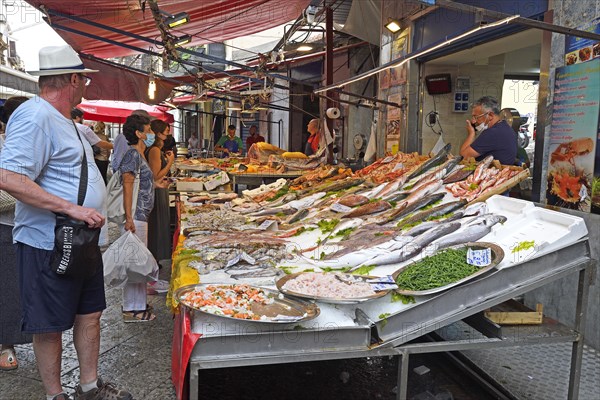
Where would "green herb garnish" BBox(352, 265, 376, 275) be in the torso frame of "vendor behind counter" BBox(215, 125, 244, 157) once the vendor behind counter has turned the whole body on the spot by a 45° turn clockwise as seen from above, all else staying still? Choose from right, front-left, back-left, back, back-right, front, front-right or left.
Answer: front-left

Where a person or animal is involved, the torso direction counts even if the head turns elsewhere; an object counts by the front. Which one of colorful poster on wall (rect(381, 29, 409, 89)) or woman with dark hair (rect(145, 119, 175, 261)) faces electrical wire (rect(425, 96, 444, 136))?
the woman with dark hair

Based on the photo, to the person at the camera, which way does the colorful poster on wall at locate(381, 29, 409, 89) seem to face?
facing the viewer and to the left of the viewer

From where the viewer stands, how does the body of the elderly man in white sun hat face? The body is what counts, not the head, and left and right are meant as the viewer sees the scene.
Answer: facing to the right of the viewer

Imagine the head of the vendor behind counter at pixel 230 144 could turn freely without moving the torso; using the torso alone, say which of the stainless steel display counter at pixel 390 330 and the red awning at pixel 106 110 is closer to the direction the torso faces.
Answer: the stainless steel display counter

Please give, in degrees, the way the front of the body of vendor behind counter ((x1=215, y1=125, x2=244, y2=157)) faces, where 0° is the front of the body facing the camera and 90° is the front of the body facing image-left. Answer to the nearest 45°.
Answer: approximately 0°

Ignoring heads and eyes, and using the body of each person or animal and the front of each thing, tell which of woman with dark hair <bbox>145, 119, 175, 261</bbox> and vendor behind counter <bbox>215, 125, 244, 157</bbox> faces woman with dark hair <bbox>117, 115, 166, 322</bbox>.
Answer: the vendor behind counter

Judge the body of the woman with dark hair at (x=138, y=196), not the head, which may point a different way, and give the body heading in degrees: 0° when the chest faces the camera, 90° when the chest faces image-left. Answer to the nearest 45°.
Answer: approximately 270°

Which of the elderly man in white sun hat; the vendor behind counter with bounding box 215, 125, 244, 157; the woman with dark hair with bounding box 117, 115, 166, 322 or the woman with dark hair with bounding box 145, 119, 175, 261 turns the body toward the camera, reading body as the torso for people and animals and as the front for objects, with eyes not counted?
the vendor behind counter

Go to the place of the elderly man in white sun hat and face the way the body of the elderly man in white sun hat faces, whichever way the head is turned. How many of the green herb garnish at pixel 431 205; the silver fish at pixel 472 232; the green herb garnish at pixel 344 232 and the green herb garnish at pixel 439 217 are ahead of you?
4

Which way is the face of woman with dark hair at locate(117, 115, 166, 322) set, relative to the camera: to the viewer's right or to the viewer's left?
to the viewer's right

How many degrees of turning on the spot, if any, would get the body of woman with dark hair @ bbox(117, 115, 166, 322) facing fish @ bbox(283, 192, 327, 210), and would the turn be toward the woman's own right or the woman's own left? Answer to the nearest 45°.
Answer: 0° — they already face it

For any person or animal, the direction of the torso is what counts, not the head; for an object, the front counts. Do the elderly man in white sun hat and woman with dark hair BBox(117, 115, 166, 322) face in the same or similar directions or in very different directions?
same or similar directions

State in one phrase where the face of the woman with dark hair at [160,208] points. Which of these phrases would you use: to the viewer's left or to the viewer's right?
to the viewer's right

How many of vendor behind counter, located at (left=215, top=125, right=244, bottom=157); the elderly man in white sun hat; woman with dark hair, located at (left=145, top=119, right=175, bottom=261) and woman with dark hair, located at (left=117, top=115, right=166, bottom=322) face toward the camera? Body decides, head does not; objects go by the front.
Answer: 1

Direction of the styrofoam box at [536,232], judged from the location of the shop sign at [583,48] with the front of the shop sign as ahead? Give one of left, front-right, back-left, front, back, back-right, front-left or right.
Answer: front-left

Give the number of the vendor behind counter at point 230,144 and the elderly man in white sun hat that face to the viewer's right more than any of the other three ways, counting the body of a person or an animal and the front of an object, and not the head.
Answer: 1

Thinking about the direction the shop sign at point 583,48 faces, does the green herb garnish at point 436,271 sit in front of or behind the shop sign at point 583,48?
in front

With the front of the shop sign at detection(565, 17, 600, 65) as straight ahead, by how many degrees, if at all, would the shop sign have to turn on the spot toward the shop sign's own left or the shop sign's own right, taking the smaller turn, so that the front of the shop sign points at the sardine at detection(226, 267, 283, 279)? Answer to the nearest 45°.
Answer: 0° — it already faces it

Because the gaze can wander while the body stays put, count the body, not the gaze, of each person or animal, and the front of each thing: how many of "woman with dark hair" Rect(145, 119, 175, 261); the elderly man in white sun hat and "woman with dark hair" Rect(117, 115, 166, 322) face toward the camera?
0
